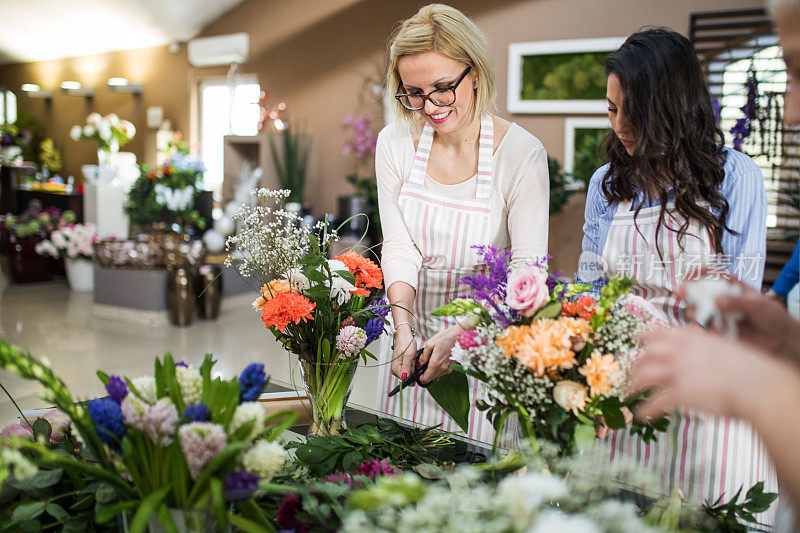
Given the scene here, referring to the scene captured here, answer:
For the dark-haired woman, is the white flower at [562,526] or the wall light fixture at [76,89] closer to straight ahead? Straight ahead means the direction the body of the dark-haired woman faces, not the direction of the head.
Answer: the white flower

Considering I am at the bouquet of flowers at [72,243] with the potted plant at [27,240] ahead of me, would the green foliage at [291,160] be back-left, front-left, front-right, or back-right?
back-right

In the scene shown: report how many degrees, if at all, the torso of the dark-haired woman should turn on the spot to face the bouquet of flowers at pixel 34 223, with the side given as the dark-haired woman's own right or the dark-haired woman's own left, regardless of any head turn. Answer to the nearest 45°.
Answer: approximately 90° to the dark-haired woman's own right

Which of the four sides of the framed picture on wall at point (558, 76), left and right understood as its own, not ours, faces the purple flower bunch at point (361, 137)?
right

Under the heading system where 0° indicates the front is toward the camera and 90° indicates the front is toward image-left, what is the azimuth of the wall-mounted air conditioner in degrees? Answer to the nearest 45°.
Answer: approximately 45°

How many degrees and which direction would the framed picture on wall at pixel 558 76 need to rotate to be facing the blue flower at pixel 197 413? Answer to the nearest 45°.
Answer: approximately 45° to its left

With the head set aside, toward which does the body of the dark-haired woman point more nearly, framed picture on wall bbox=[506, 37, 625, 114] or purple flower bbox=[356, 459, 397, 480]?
the purple flower

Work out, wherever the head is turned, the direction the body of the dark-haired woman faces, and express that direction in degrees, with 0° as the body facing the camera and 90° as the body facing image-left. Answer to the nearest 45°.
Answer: approximately 45°
